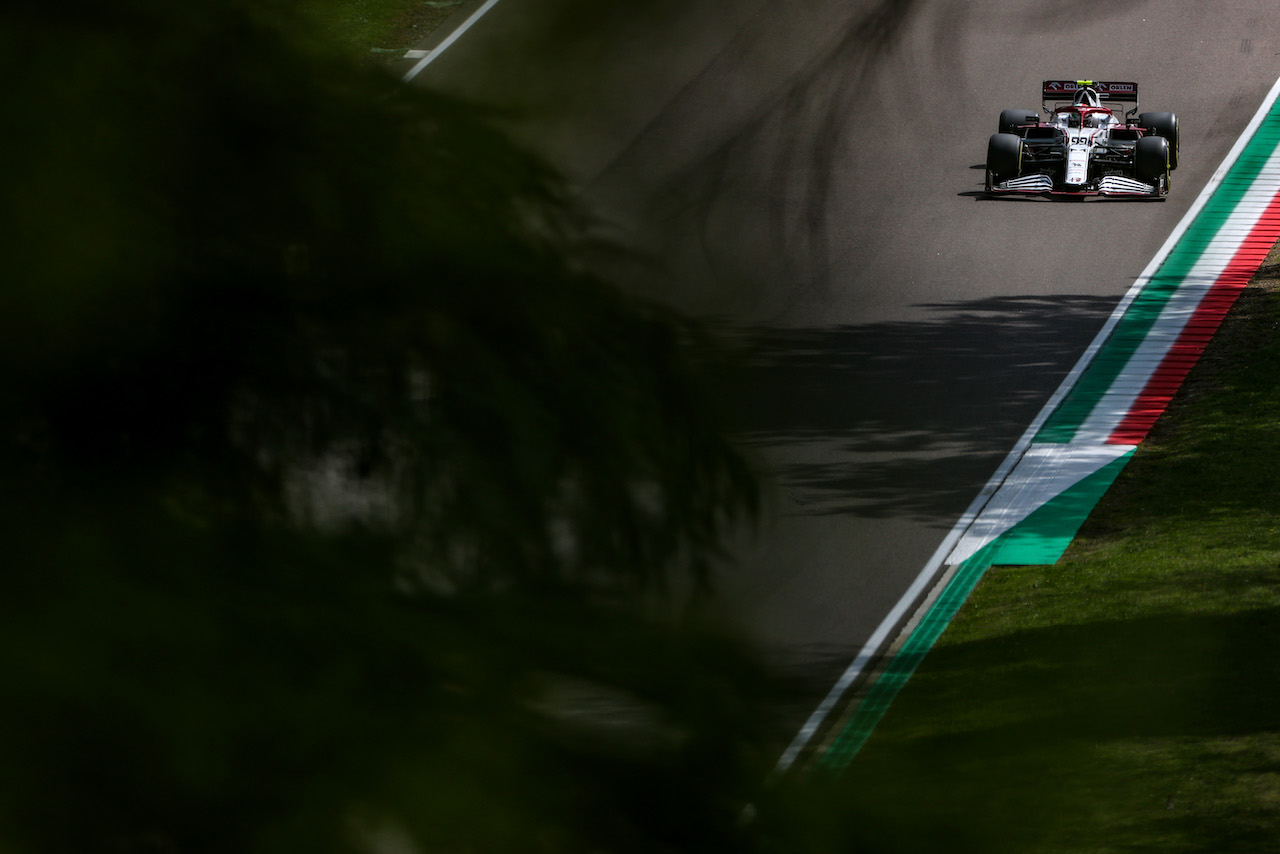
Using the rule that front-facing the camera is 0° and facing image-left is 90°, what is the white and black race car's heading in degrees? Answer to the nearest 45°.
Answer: approximately 0°
